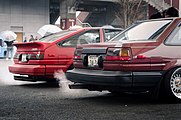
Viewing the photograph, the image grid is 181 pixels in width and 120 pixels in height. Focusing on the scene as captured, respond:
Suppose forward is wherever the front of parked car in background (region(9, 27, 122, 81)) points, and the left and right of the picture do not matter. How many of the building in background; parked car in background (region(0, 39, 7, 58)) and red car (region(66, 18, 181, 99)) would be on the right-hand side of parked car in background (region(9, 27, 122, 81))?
1

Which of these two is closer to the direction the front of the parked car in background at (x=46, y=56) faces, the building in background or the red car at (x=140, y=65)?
the building in background

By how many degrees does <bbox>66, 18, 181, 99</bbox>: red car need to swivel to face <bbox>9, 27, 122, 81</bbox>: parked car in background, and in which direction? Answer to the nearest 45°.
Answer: approximately 90° to its left

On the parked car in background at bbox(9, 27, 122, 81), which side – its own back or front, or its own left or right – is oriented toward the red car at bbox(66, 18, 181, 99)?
right

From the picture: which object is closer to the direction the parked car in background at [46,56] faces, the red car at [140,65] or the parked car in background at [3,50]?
the parked car in background

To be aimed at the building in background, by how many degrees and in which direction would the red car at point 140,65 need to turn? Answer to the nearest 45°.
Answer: approximately 45° to its left

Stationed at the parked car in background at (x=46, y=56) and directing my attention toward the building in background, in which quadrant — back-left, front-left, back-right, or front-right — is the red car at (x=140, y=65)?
back-right

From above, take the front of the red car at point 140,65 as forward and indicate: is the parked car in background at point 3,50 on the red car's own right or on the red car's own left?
on the red car's own left

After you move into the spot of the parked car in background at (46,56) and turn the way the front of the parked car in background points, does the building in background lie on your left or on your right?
on your left

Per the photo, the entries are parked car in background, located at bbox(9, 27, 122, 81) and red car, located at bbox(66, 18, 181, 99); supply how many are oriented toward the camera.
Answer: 0
